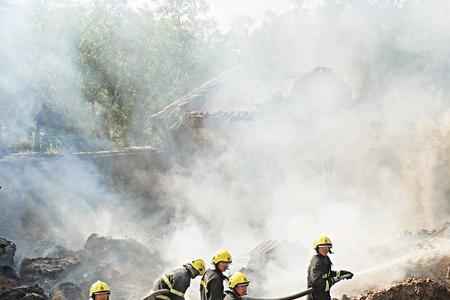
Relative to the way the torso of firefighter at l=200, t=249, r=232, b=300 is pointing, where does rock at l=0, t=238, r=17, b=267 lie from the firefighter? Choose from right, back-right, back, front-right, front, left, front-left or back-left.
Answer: back-left

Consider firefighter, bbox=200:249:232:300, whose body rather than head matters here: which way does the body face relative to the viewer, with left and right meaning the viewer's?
facing to the right of the viewer

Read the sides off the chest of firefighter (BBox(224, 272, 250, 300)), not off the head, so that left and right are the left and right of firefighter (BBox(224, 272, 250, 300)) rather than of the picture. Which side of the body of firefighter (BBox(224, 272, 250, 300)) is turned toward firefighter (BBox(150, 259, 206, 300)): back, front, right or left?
back

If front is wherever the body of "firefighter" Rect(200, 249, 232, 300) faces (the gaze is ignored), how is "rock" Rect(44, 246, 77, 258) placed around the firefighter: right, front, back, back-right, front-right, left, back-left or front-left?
back-left

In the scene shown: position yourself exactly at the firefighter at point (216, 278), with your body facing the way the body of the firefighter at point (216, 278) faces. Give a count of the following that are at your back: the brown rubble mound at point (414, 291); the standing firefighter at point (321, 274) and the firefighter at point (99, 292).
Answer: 1

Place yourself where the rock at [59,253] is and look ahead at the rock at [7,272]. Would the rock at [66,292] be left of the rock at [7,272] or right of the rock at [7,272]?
left

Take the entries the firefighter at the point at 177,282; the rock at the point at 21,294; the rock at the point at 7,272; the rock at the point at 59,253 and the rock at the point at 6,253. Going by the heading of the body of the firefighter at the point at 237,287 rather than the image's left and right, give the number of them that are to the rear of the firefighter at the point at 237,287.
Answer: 5

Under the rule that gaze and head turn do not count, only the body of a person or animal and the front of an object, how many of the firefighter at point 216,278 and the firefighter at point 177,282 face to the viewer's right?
2

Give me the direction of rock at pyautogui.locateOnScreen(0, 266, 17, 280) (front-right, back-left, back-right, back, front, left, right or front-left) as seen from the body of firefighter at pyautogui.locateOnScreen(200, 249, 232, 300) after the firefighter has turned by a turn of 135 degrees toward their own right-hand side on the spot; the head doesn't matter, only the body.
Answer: right

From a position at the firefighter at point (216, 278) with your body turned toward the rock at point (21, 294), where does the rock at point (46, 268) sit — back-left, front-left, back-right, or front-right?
front-right

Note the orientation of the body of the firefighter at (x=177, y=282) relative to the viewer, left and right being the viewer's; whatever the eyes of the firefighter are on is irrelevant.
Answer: facing to the right of the viewer

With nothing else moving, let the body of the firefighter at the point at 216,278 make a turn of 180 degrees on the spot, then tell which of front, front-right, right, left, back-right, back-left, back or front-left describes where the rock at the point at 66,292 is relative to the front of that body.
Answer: front-right

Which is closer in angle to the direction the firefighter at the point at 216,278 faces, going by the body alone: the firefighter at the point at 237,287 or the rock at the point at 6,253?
the firefighter

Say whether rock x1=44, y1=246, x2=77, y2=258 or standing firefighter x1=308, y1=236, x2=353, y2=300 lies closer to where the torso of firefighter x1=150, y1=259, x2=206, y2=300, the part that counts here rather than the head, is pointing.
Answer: the standing firefighter

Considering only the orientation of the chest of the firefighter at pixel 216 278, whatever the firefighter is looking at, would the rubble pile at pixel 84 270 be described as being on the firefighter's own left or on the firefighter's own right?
on the firefighter's own left

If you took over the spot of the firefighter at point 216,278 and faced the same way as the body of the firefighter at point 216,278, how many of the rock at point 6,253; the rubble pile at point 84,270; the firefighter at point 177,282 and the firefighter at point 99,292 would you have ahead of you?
0

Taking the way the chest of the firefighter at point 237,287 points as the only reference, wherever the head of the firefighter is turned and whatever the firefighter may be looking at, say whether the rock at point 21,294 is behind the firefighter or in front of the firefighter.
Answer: behind

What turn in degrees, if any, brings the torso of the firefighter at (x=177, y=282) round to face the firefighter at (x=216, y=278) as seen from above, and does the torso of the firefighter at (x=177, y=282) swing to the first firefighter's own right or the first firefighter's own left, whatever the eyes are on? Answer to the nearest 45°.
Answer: approximately 45° to the first firefighter's own right

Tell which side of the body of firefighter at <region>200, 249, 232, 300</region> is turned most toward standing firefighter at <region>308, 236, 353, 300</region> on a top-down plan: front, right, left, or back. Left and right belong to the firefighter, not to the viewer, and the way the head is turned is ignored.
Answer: front

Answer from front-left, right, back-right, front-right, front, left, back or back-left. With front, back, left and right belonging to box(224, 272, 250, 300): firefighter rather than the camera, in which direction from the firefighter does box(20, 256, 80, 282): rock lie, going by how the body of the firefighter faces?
back
